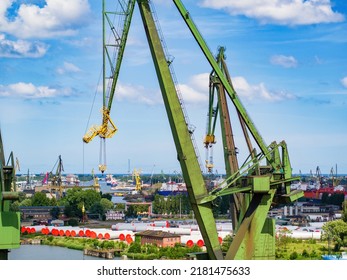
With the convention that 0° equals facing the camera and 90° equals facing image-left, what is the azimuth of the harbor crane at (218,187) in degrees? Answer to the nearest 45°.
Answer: approximately 90°

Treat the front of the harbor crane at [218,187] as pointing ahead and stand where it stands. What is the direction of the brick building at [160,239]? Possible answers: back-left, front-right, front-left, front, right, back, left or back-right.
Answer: right

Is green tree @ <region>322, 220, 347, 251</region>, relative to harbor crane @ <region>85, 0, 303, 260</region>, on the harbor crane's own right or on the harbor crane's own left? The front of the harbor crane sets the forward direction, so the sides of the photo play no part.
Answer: on the harbor crane's own right
